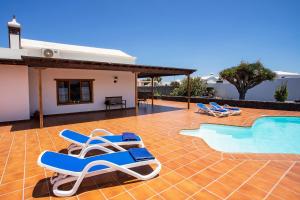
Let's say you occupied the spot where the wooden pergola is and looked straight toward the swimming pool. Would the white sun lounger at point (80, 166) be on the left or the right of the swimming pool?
right

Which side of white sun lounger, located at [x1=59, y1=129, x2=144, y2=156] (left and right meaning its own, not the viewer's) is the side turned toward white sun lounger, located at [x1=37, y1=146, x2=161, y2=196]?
right

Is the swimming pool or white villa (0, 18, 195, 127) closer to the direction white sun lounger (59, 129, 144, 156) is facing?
the swimming pool

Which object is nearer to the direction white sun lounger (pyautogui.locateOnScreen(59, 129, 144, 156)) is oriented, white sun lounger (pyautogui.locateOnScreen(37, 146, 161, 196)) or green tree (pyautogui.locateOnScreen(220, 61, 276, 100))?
the green tree

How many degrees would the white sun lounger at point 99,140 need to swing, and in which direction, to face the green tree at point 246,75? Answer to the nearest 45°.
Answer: approximately 45° to its left

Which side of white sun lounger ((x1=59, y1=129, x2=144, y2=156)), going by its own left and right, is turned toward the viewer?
right
